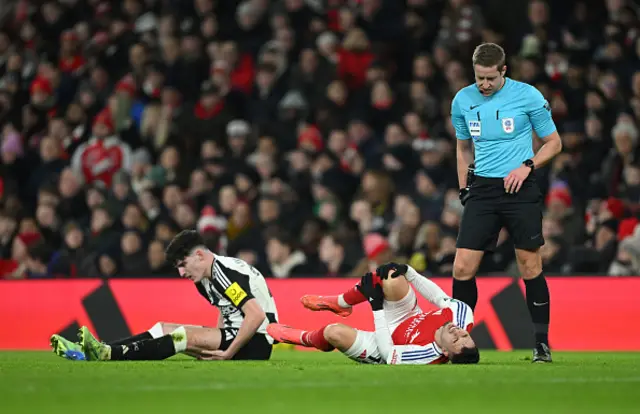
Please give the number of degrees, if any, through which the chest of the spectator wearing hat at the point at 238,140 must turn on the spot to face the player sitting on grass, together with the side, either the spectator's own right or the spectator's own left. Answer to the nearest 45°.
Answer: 0° — they already face them

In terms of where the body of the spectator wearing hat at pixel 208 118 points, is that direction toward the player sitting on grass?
yes

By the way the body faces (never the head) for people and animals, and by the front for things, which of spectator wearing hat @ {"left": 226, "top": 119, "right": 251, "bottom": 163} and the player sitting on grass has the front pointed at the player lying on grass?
the spectator wearing hat

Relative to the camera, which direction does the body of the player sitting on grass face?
to the viewer's left

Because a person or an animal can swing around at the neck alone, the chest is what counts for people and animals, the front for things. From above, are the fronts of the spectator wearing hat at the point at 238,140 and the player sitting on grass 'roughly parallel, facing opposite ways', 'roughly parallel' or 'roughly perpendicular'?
roughly perpendicular

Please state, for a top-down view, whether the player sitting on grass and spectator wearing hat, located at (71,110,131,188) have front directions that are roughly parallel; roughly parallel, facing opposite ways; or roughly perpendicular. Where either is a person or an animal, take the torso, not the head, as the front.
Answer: roughly perpendicular

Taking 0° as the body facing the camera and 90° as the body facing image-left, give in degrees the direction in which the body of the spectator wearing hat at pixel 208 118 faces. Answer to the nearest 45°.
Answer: approximately 0°

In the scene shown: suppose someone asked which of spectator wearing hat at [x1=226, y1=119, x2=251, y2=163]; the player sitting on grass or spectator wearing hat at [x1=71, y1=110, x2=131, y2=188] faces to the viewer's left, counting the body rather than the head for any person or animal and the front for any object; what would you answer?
the player sitting on grass

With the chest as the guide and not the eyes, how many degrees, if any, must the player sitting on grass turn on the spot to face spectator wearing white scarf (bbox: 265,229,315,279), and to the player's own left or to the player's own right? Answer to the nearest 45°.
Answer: approximately 90° to the player's own right

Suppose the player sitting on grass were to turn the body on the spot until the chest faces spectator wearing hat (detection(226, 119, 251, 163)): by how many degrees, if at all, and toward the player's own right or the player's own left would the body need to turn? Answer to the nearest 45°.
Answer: approximately 90° to the player's own right

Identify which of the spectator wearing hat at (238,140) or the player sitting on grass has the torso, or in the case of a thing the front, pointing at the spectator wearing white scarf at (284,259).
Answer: the spectator wearing hat at (238,140)
